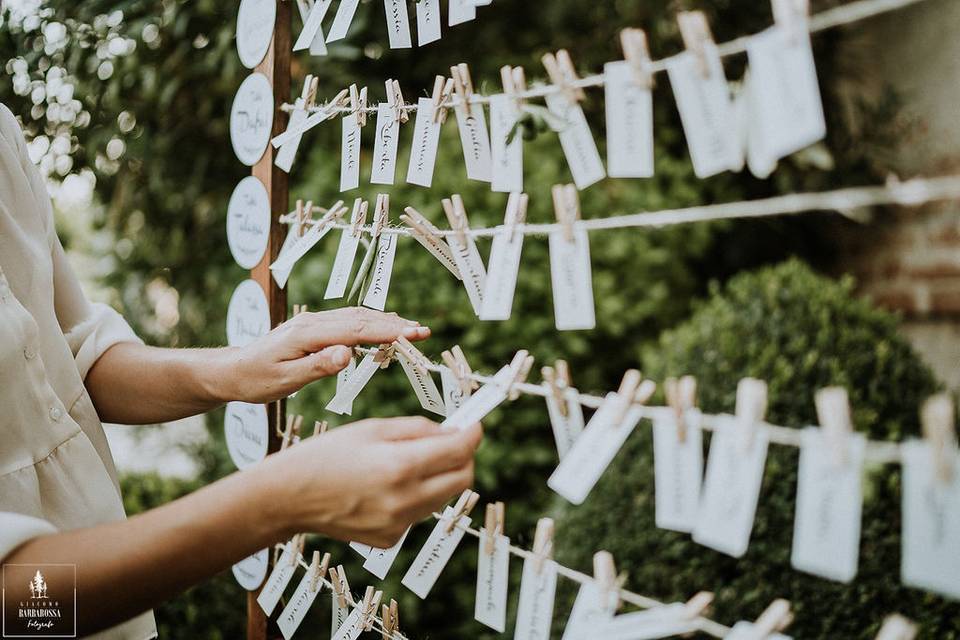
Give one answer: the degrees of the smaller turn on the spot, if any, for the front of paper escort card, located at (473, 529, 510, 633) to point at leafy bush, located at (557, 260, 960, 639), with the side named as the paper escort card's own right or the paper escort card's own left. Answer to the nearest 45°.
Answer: approximately 180°

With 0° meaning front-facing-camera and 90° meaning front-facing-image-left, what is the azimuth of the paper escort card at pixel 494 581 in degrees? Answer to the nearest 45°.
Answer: approximately 45°
